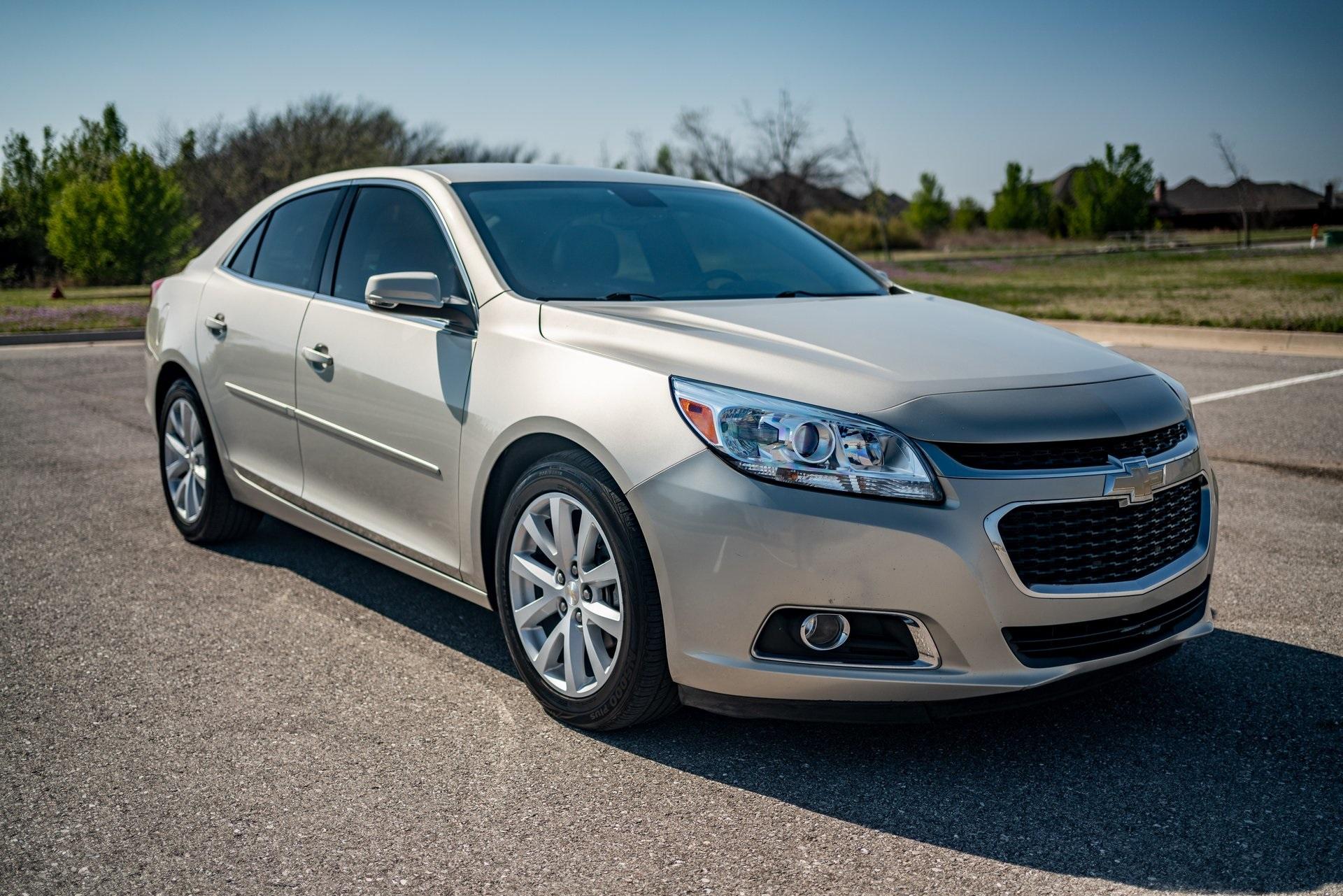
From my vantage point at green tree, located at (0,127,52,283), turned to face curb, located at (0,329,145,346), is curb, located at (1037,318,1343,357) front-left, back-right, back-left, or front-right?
front-left

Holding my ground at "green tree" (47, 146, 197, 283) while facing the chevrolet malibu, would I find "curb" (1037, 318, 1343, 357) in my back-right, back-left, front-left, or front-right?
front-left

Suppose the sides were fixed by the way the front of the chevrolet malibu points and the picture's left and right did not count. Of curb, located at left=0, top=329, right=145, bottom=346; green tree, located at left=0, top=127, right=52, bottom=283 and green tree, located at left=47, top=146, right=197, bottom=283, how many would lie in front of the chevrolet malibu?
0

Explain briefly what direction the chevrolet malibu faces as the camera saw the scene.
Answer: facing the viewer and to the right of the viewer

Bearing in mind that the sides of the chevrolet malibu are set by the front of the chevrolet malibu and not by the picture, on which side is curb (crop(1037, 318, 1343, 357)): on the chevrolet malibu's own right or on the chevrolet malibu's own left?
on the chevrolet malibu's own left

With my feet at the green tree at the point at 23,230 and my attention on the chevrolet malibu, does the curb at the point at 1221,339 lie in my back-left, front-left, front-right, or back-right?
front-left

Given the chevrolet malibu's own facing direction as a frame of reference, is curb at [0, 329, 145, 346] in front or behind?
behind

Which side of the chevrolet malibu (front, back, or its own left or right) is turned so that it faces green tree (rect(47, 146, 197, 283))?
back

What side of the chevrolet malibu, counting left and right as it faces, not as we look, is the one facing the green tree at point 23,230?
back

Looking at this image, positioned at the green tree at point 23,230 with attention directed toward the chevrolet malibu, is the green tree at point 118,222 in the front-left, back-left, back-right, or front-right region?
front-left
